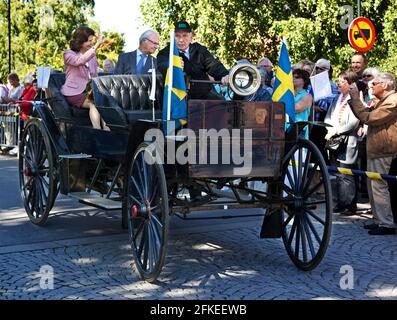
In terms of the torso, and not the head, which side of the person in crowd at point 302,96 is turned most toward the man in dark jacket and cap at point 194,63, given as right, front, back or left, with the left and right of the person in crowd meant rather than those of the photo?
front

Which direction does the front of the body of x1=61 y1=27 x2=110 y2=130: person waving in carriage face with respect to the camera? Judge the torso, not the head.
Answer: to the viewer's right

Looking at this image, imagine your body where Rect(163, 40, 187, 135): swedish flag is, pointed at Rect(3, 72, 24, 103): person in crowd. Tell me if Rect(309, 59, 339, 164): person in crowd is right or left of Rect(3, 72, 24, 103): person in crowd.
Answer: right

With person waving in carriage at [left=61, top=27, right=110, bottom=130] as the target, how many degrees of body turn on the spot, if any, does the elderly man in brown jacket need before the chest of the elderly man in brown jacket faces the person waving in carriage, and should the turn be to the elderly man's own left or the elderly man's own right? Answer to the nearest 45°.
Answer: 0° — they already face them

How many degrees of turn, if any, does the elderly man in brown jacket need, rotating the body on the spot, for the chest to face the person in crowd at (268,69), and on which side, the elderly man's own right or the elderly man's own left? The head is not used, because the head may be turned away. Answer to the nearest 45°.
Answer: approximately 45° to the elderly man's own right

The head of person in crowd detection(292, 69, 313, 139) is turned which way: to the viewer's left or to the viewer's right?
to the viewer's left

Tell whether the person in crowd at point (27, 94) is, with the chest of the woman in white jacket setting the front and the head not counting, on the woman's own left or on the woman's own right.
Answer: on the woman's own right

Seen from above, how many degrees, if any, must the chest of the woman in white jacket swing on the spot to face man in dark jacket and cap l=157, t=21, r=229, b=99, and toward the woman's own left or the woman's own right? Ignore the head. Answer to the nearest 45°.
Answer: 0° — they already face them

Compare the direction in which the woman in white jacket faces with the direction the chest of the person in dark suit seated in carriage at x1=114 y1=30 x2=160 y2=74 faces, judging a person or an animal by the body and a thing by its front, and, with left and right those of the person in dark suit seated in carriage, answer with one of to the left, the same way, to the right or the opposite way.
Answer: to the right

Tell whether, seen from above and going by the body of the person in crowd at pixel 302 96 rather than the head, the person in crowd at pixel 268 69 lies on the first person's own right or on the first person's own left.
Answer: on the first person's own right

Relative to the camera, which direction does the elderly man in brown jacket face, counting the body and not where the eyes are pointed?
to the viewer's left
